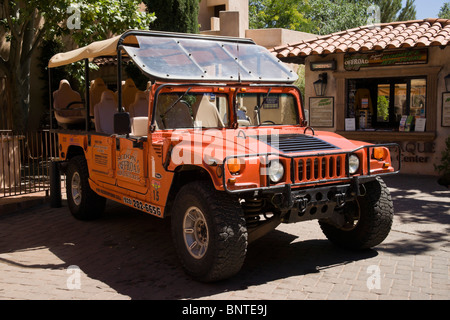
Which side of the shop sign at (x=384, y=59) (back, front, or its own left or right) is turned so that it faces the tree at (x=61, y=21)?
right

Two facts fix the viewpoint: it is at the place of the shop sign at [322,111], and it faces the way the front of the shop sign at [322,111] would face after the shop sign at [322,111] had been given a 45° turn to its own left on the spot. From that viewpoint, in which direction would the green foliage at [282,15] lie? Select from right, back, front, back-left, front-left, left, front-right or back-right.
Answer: back-left

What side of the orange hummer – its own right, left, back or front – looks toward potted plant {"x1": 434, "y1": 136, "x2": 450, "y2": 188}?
left

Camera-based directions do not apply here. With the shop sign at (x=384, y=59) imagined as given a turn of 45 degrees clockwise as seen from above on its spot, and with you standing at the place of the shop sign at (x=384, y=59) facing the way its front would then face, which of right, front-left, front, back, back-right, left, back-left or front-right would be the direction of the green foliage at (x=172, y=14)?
front-right

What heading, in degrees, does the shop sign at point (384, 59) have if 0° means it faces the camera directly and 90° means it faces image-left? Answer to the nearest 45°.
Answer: approximately 0°

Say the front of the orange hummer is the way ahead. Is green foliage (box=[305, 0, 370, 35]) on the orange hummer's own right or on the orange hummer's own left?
on the orange hummer's own left

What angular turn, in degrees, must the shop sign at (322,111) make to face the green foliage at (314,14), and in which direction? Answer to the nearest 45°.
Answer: approximately 180°

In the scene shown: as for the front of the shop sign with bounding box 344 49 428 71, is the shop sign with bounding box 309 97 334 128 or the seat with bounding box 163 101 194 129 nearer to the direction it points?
the seat

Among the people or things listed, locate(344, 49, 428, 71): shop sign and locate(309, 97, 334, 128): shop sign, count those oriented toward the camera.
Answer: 2

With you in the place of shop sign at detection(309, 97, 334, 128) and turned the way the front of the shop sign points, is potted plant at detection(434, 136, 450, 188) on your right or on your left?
on your left

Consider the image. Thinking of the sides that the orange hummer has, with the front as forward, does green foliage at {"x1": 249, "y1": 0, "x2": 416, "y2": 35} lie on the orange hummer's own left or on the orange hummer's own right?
on the orange hummer's own left

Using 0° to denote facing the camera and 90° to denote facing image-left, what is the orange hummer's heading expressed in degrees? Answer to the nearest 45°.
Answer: approximately 315°

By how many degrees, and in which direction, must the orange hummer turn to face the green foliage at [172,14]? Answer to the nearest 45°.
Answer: approximately 135° to its left
